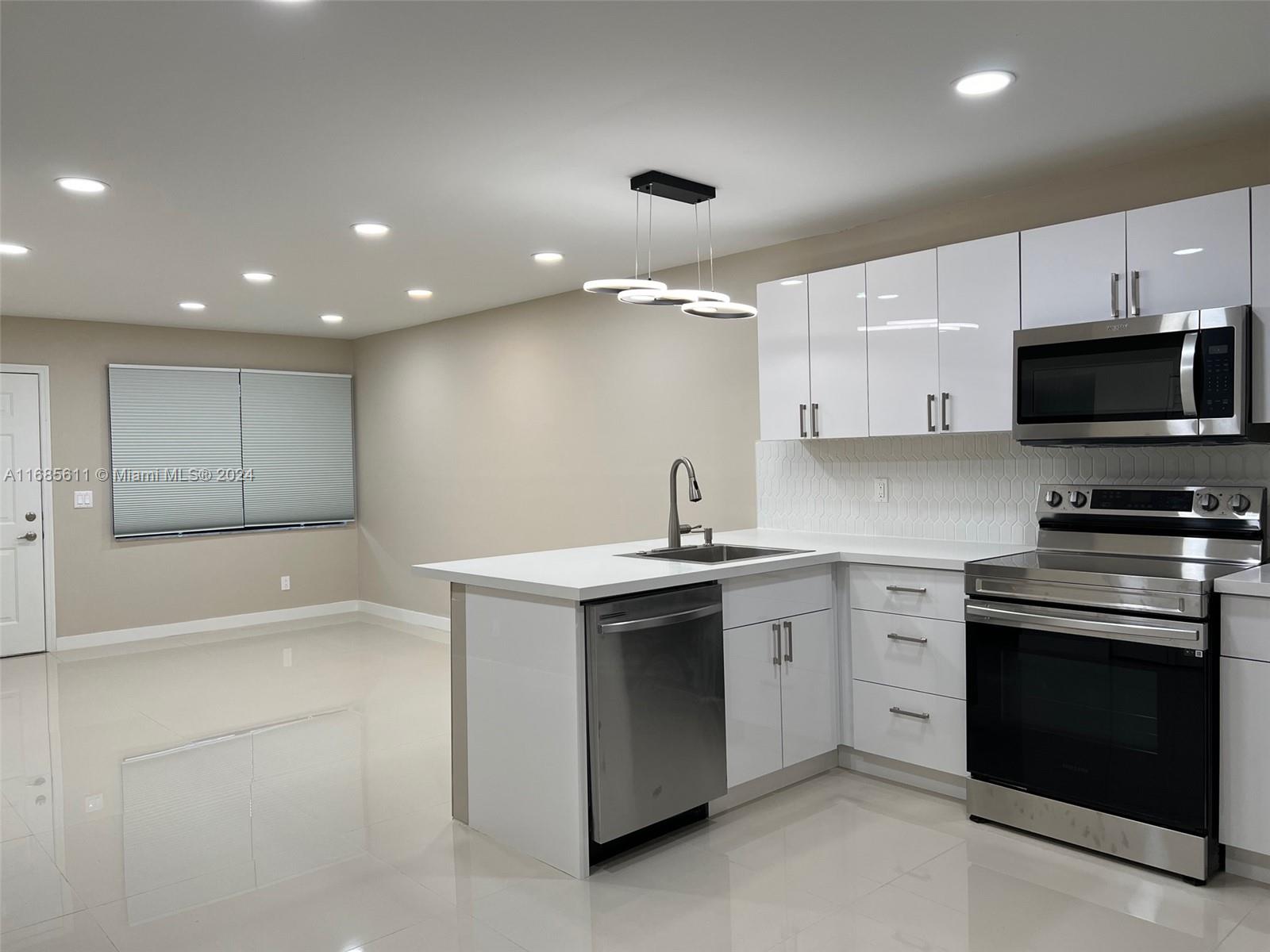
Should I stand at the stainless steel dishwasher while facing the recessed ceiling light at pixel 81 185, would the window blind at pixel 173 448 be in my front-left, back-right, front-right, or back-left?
front-right

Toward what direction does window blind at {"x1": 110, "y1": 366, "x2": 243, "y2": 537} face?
toward the camera

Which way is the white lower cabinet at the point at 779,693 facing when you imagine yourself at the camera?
facing the viewer and to the right of the viewer

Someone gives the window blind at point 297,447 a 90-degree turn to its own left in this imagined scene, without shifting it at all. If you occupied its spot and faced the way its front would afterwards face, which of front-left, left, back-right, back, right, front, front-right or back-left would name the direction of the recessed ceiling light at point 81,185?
right

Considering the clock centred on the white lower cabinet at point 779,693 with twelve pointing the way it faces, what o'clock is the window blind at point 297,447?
The window blind is roughly at 6 o'clock from the white lower cabinet.

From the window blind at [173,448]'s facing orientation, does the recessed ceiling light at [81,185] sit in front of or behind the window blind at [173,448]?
in front

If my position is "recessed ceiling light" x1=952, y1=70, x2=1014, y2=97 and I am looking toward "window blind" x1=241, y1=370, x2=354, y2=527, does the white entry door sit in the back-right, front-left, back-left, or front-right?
front-left

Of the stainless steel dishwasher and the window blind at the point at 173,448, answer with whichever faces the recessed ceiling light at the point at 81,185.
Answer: the window blind

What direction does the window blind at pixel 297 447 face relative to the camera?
toward the camera

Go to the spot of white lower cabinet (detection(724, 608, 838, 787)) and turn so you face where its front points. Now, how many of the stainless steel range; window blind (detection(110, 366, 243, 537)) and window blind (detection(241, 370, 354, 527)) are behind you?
2

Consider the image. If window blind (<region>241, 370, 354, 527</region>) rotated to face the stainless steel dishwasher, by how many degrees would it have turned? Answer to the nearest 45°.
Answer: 0° — it already faces it

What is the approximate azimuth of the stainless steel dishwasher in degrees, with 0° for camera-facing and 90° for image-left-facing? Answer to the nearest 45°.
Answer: approximately 315°

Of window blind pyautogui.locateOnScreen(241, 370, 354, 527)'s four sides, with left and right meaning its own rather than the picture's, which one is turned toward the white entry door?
right

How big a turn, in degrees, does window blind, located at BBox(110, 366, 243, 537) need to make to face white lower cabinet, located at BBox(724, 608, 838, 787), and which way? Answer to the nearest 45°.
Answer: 0° — it already faces it
